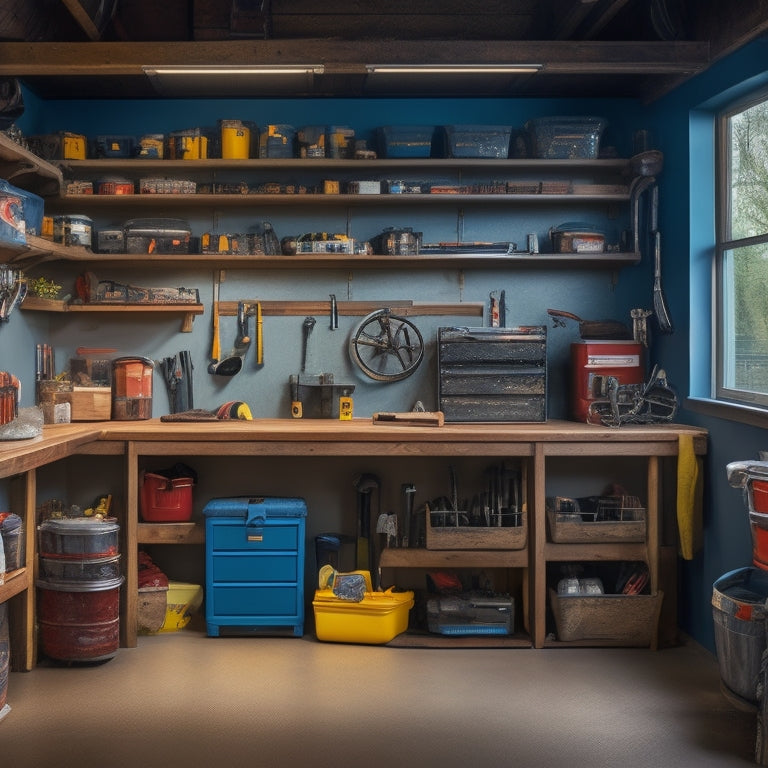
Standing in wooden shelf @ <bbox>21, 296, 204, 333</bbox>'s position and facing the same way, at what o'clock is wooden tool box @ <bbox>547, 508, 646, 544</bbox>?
The wooden tool box is roughly at 10 o'clock from the wooden shelf.

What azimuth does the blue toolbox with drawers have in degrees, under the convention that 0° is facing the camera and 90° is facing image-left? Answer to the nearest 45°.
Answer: approximately 0°

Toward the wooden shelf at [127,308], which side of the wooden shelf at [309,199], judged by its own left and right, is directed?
right

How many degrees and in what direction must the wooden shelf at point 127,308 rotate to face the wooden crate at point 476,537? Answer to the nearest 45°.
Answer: approximately 45° to its left

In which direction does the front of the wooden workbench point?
toward the camera

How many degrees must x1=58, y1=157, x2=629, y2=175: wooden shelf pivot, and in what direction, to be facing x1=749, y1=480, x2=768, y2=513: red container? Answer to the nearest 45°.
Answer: approximately 45° to its left

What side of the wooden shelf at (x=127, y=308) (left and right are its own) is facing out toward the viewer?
front

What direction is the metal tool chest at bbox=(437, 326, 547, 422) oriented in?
toward the camera

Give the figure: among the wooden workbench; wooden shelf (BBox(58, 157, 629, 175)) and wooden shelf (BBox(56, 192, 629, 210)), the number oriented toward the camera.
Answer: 3
